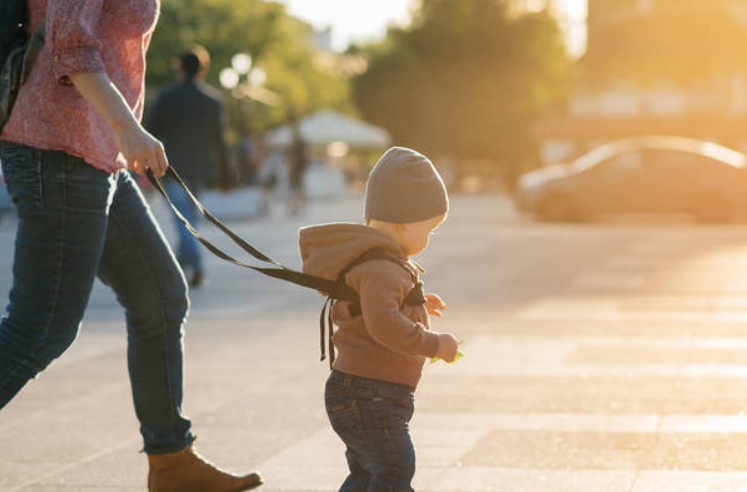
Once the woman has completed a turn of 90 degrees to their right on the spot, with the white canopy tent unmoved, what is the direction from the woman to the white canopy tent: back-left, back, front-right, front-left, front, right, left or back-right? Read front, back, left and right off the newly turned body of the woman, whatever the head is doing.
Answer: back

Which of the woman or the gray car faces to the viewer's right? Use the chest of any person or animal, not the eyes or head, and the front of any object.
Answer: the woman

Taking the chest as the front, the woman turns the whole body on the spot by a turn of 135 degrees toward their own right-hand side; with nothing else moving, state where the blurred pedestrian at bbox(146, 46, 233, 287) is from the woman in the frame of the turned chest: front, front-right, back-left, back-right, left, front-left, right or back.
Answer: back-right

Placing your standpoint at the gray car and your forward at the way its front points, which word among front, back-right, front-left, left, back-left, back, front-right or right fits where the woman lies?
left

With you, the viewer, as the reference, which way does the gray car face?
facing to the left of the viewer

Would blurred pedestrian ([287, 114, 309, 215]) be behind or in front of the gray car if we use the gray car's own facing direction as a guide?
in front

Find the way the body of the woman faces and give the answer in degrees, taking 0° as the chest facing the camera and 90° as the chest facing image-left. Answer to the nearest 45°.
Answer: approximately 270°

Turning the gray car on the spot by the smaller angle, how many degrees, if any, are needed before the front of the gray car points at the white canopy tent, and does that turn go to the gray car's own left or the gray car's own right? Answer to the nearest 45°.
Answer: approximately 45° to the gray car's own right

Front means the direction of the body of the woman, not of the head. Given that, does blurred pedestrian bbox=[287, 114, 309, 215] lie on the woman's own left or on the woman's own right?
on the woman's own left

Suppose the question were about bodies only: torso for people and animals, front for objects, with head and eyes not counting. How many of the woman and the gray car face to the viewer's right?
1
